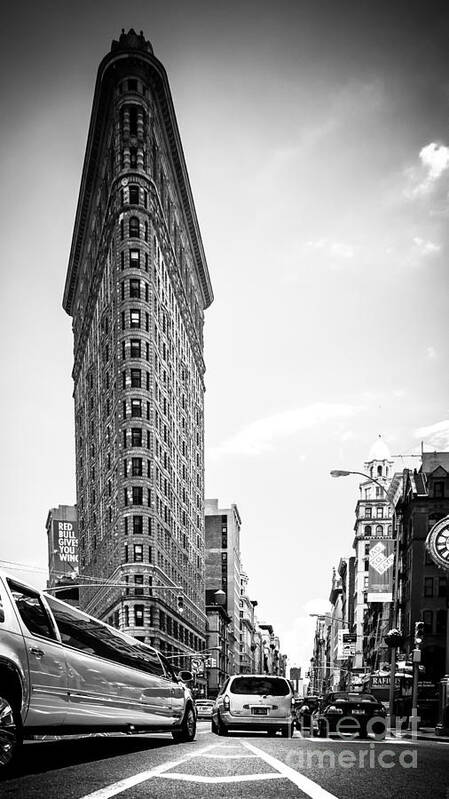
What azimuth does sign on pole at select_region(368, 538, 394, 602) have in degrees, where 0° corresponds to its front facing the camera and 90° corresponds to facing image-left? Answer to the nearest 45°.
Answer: approximately 0°

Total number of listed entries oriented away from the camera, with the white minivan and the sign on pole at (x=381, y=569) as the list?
1

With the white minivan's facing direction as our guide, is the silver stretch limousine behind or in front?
behind

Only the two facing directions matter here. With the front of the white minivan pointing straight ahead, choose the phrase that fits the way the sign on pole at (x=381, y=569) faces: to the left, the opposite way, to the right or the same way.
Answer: the opposite way

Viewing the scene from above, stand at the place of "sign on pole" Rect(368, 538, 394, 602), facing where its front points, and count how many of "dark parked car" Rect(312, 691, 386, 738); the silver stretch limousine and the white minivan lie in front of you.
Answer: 3

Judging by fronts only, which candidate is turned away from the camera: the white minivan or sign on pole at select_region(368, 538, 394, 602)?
the white minivan

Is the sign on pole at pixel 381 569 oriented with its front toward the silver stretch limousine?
yes

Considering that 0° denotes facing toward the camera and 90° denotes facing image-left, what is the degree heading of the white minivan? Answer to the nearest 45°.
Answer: approximately 180°

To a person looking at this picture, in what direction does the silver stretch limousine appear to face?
facing away from the viewer and to the right of the viewer
